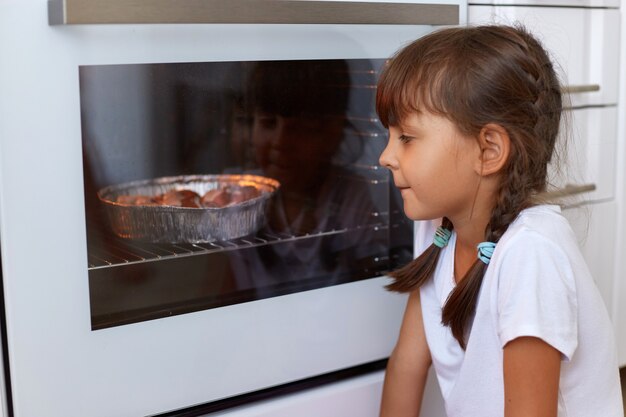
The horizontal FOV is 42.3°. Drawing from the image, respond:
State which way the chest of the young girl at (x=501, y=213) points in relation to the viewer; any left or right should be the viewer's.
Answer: facing to the left of the viewer

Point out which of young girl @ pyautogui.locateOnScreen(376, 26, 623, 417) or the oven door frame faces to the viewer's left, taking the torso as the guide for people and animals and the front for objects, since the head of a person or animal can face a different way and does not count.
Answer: the young girl

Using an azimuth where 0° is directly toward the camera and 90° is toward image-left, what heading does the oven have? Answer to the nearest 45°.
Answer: approximately 315°

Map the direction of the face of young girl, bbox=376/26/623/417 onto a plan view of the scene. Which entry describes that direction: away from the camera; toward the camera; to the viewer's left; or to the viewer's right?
to the viewer's left

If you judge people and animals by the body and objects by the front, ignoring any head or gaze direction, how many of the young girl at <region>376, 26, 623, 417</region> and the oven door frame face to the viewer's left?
1
